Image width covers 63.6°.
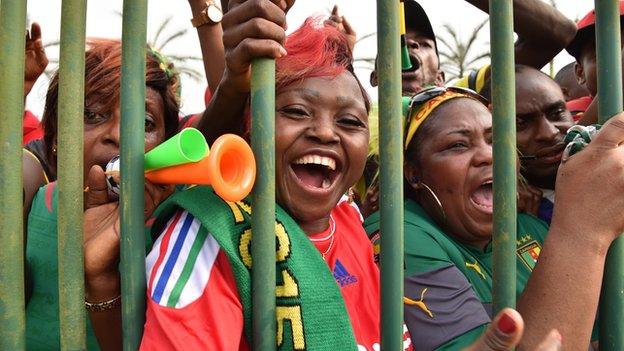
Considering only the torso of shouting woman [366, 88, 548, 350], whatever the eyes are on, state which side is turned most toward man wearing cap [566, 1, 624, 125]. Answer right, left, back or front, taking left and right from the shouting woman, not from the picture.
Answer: left

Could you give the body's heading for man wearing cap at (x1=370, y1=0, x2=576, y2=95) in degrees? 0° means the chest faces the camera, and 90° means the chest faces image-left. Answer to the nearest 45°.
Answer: approximately 45°

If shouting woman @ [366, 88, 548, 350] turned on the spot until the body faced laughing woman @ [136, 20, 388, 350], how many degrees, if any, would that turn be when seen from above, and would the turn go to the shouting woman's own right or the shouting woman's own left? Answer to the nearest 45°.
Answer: approximately 45° to the shouting woman's own right

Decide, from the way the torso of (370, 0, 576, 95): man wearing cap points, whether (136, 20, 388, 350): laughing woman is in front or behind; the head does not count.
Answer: in front

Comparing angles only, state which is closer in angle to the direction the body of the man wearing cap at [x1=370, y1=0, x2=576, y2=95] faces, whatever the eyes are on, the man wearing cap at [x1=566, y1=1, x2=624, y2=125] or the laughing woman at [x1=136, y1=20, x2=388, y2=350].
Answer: the laughing woman

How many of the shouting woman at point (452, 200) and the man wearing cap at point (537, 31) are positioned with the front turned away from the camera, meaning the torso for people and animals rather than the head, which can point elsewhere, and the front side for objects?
0
